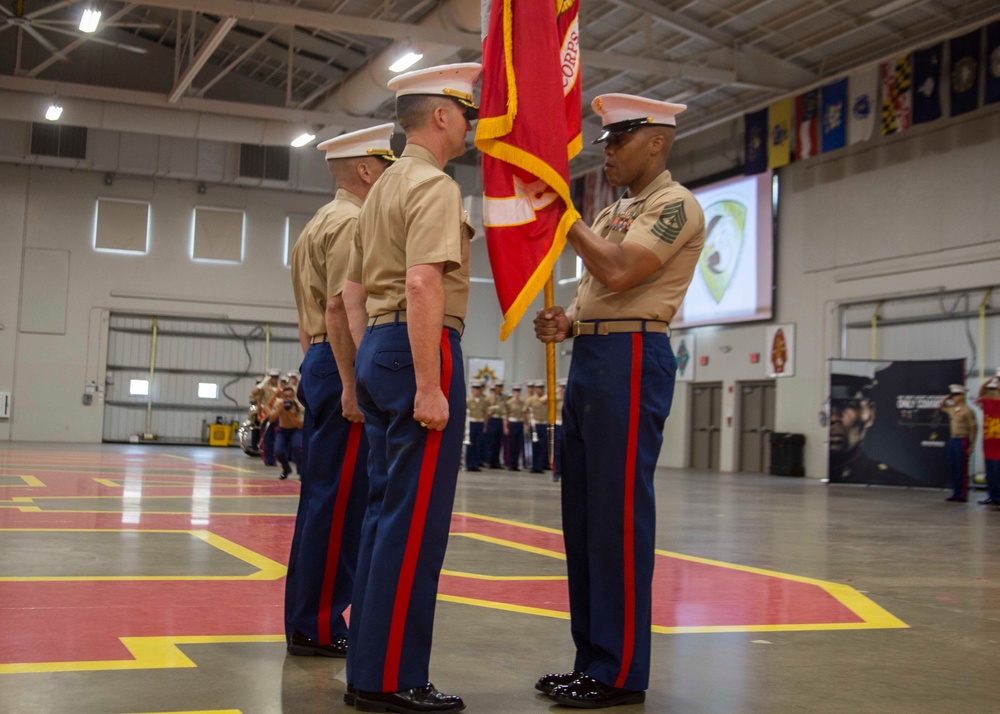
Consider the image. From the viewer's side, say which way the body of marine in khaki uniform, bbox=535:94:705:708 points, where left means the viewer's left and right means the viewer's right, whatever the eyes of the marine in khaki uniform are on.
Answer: facing to the left of the viewer

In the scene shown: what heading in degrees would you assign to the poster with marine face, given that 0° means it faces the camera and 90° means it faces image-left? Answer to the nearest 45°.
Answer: approximately 0°

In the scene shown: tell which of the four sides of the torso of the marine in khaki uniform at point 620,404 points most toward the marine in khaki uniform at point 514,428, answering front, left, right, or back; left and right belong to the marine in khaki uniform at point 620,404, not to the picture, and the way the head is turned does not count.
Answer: right

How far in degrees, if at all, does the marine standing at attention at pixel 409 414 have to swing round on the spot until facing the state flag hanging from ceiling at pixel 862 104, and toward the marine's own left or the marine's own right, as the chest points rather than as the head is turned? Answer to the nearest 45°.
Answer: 0° — they already face it

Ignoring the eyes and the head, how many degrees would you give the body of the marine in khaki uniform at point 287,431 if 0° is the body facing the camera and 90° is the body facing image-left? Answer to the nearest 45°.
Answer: approximately 0°

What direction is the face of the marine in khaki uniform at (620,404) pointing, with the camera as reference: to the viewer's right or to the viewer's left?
to the viewer's left

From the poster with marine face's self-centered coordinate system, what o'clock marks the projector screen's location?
The projector screen is roughly at 5 o'clock from the poster with marine face.

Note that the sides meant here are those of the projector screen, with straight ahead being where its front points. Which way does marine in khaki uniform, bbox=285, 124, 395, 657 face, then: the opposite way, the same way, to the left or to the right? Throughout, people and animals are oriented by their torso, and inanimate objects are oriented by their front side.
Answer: the opposite way

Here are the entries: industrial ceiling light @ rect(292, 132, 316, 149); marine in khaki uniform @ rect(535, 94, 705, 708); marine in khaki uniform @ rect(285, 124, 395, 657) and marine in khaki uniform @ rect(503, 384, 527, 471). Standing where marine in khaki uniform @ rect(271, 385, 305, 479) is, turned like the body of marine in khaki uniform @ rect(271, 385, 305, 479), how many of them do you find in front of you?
2

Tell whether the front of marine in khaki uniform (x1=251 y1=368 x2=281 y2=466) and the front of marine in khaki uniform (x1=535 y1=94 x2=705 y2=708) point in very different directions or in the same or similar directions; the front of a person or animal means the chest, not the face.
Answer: very different directions
